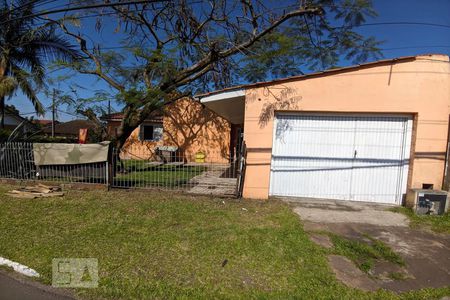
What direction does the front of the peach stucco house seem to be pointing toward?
toward the camera

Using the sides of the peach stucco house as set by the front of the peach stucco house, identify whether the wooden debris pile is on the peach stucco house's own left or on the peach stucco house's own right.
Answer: on the peach stucco house's own right

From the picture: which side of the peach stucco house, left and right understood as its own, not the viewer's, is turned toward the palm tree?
right

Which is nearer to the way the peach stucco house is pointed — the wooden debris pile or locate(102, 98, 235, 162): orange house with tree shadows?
the wooden debris pile

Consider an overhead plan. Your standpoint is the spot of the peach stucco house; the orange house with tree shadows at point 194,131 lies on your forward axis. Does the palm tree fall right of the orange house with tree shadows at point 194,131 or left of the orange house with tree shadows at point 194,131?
left

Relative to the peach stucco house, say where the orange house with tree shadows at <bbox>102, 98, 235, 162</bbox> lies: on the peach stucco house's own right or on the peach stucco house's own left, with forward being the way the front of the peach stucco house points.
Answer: on the peach stucco house's own right

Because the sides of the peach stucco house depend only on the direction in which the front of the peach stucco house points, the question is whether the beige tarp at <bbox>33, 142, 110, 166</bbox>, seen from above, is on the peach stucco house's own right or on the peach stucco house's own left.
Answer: on the peach stucco house's own right
